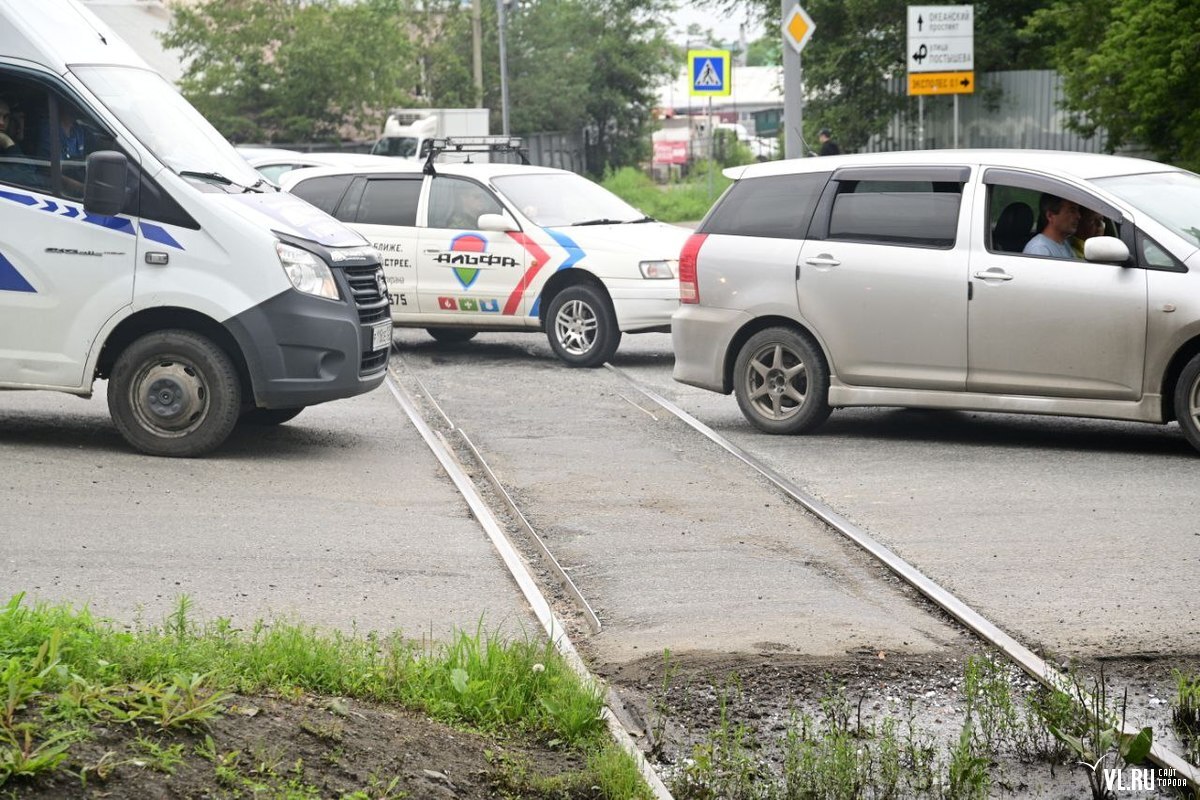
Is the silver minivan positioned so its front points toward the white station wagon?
no

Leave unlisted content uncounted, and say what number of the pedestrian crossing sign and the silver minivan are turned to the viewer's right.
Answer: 1

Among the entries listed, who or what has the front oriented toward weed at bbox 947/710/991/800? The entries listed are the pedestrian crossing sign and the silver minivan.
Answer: the pedestrian crossing sign

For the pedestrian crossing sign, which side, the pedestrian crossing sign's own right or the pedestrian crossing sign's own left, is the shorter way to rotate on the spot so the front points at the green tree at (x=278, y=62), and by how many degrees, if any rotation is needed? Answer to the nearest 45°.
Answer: approximately 135° to the pedestrian crossing sign's own right

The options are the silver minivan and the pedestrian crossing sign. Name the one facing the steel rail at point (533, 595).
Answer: the pedestrian crossing sign

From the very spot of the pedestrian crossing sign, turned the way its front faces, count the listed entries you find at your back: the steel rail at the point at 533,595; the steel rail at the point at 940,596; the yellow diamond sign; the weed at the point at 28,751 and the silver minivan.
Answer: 0

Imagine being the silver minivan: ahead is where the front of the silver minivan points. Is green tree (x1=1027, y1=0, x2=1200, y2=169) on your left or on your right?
on your left

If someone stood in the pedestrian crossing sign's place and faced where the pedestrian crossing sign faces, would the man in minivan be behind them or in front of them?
in front

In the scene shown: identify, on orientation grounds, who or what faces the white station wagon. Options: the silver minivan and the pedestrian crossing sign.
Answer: the pedestrian crossing sign

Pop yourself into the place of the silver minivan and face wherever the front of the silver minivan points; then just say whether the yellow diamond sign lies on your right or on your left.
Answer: on your left

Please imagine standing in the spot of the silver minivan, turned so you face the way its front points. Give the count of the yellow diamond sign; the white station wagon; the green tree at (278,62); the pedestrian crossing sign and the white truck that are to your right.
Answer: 0

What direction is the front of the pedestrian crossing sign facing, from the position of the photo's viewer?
facing the viewer

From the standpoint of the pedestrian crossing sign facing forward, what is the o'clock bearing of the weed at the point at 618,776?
The weed is roughly at 12 o'clock from the pedestrian crossing sign.

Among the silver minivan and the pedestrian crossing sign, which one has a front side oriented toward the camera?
the pedestrian crossing sign

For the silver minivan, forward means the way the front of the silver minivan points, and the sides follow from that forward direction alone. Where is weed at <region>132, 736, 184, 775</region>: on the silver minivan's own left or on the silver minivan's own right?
on the silver minivan's own right

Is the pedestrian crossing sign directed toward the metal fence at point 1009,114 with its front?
no

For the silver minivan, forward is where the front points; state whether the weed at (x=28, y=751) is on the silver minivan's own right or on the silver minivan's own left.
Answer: on the silver minivan's own right

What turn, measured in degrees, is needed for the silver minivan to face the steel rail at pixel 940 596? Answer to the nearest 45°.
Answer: approximately 90° to its right

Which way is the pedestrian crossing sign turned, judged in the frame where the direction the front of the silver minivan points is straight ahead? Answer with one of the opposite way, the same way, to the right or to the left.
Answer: to the right

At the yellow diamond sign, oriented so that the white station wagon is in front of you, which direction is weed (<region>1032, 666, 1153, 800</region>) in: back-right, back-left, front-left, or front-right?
front-left

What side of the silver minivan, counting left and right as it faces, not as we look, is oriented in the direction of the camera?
right
